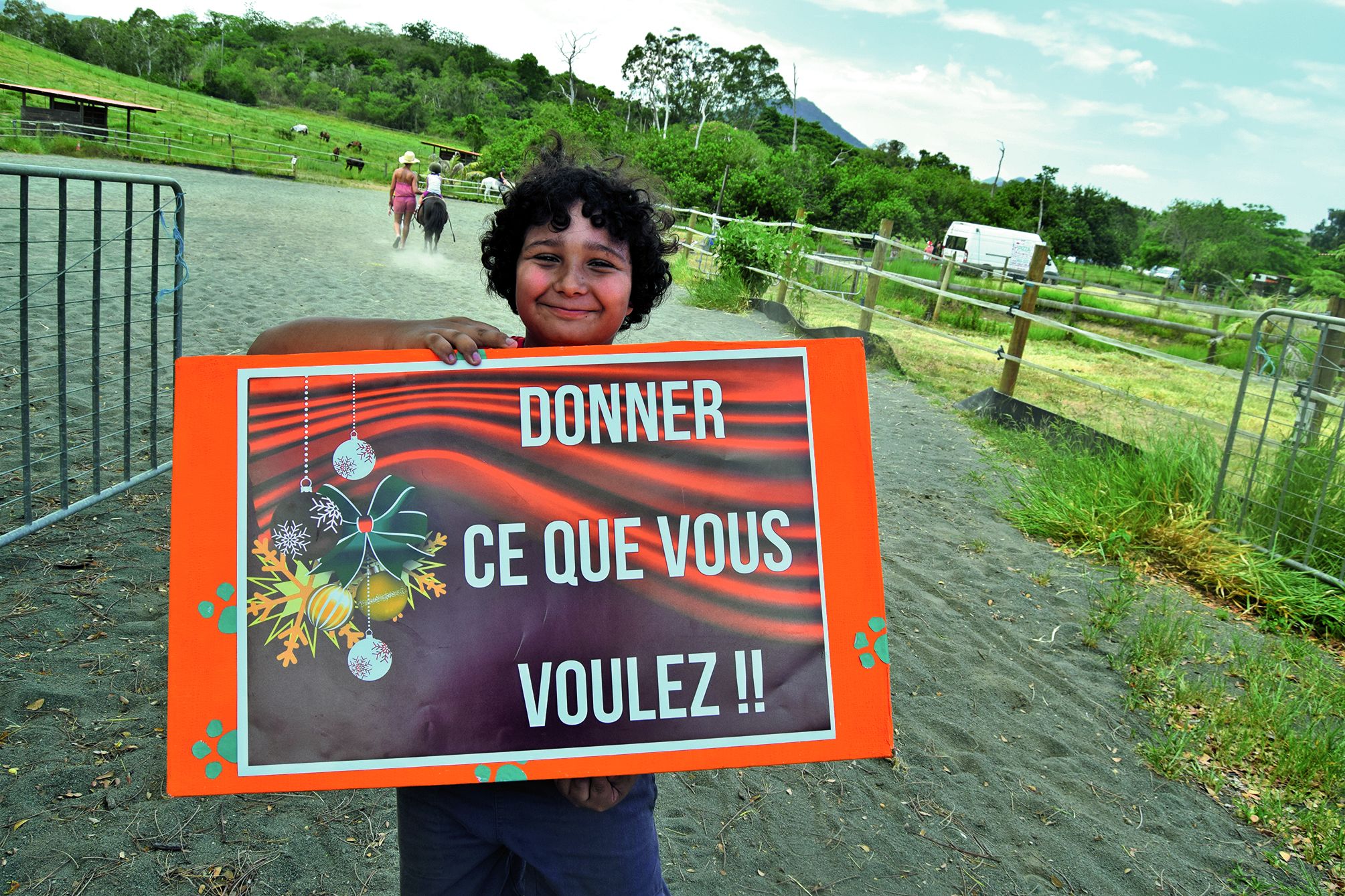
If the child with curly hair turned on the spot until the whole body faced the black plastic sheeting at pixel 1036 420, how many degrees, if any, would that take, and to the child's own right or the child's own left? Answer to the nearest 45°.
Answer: approximately 135° to the child's own left

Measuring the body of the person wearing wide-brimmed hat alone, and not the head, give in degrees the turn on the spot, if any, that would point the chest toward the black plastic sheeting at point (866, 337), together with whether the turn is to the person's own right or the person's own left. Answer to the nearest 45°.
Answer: approximately 135° to the person's own right

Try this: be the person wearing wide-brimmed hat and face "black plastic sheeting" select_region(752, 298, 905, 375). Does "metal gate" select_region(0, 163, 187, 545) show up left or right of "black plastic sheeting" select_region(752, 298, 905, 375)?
right

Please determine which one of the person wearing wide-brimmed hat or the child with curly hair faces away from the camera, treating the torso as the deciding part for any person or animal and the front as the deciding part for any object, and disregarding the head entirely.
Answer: the person wearing wide-brimmed hat

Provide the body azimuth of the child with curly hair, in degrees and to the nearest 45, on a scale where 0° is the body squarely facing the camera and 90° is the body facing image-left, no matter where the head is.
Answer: approximately 0°

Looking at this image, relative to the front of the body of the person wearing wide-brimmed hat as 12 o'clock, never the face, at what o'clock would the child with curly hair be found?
The child with curly hair is roughly at 6 o'clock from the person wearing wide-brimmed hat.

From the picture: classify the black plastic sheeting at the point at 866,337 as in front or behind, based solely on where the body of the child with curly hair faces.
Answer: behind

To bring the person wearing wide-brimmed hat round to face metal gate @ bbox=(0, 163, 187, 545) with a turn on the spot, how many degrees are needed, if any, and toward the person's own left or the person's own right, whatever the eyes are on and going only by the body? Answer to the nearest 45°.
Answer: approximately 180°

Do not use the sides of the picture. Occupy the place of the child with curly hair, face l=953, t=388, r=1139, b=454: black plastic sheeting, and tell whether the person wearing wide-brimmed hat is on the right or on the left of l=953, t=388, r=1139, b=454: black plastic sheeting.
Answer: left

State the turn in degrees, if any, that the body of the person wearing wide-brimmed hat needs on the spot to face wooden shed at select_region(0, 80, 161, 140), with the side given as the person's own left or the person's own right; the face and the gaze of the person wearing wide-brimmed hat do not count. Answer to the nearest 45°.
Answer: approximately 45° to the person's own left

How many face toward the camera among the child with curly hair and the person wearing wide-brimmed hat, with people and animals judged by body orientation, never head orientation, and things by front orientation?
1

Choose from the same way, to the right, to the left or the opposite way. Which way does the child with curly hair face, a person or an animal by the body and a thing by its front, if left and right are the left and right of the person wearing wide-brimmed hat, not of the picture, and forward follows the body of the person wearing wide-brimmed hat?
the opposite way

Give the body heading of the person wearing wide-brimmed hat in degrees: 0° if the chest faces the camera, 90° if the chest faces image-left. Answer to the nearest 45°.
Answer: approximately 180°

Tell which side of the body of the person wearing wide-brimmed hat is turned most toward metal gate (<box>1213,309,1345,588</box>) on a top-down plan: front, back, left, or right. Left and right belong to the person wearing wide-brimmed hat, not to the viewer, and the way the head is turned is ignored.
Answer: back
